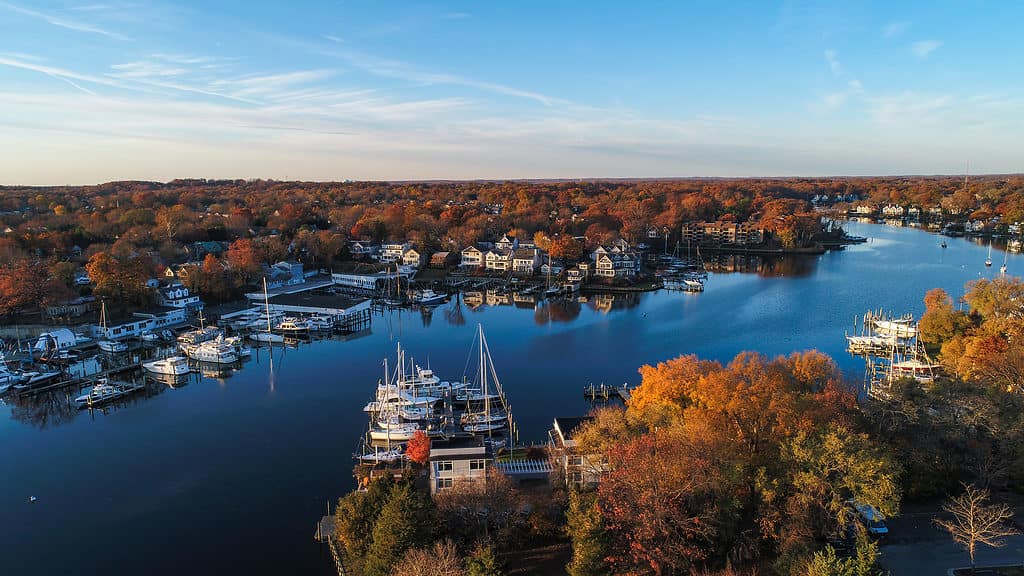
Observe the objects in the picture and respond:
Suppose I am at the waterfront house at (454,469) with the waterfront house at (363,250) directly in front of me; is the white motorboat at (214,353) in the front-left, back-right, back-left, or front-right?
front-left

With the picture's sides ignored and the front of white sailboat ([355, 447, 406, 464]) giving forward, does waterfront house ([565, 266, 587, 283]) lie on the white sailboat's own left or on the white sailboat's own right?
on the white sailboat's own right

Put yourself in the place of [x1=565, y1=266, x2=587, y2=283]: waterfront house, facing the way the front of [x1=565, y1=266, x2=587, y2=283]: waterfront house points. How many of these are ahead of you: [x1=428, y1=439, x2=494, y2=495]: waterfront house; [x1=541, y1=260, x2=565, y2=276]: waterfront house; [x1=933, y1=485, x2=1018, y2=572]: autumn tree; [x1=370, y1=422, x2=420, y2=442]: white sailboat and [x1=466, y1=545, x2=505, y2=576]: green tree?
4

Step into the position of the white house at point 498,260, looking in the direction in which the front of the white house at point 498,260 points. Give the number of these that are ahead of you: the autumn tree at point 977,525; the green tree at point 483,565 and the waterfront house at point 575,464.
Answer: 3

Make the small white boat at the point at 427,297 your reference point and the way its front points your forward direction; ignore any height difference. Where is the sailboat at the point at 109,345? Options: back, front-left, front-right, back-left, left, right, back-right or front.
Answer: back-right

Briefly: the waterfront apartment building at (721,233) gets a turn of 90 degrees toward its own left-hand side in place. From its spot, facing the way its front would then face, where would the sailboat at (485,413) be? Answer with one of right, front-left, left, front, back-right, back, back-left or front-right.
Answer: right

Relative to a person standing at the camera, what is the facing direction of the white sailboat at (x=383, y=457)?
facing to the left of the viewer

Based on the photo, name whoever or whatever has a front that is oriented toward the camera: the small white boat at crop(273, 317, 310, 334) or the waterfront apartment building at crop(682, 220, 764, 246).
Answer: the waterfront apartment building

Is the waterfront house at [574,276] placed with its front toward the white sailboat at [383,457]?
yes

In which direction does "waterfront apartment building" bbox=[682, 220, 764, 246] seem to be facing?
toward the camera

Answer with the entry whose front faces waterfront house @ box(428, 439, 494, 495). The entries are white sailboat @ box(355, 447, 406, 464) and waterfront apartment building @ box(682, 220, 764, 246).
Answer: waterfront apartment building @ box(682, 220, 764, 246)

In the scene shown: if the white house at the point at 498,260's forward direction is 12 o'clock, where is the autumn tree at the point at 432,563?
The autumn tree is roughly at 12 o'clock from the white house.

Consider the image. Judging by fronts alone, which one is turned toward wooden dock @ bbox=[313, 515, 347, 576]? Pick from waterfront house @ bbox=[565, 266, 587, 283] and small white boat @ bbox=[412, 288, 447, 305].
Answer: the waterfront house
